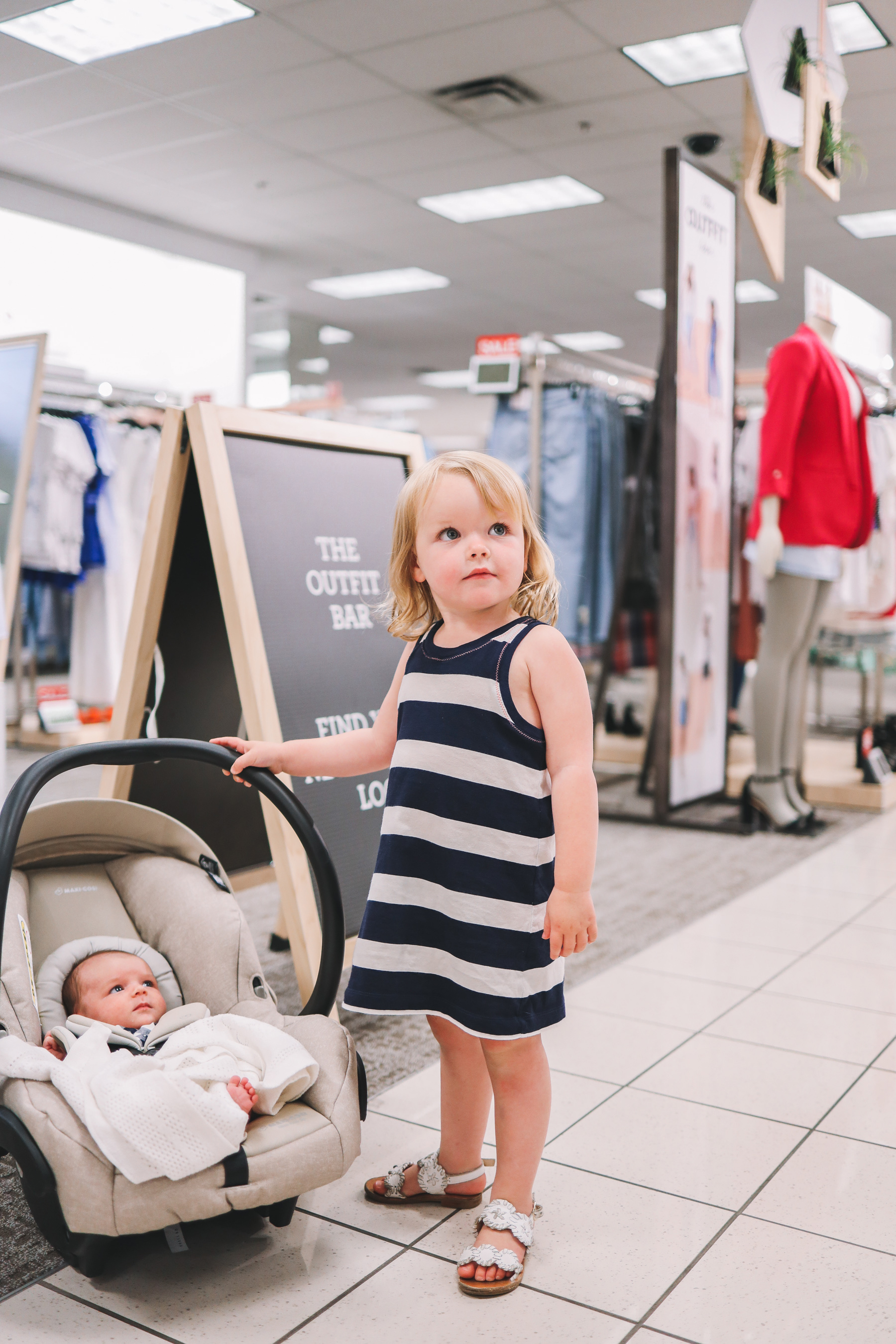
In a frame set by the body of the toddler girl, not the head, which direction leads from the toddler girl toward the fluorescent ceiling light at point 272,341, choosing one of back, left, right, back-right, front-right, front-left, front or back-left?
back-right

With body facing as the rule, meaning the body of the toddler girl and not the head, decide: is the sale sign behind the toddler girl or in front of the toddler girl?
behind

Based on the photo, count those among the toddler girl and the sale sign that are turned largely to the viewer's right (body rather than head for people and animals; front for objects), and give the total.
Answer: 0

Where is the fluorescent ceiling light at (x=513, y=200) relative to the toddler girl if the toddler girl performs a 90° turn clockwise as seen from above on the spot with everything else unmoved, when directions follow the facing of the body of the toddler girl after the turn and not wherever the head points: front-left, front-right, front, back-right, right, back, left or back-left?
front-right

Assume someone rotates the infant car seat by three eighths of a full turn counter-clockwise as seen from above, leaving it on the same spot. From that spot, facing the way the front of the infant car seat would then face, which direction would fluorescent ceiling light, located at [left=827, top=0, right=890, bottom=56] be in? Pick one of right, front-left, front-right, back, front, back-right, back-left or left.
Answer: front-right

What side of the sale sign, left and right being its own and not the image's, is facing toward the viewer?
front

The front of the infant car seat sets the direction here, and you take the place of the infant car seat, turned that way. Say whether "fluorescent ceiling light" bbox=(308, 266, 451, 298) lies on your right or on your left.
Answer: on your left

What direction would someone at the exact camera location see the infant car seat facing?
facing the viewer and to the right of the viewer

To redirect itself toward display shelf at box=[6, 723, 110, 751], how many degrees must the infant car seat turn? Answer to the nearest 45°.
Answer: approximately 135° to its left

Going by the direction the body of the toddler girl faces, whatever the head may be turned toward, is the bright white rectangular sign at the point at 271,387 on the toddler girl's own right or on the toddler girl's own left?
on the toddler girl's own right

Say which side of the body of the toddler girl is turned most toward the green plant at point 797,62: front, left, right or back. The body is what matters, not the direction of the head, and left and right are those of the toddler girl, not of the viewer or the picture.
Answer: back
